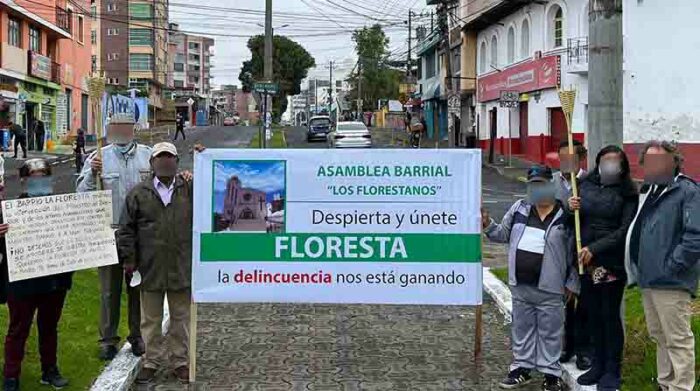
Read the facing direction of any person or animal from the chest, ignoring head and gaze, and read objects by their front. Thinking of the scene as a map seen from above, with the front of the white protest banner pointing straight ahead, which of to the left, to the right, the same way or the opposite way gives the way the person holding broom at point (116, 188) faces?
the same way

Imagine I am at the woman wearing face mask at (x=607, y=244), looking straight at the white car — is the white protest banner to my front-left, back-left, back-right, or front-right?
front-left

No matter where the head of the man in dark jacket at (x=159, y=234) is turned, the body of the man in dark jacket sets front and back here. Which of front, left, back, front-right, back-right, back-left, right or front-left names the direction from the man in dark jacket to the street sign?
back

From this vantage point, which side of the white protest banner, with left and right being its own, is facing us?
front

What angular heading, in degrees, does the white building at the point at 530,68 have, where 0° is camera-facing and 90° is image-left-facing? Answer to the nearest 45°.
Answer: approximately 45°

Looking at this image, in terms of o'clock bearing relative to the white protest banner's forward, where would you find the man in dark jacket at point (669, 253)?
The man in dark jacket is roughly at 10 o'clock from the white protest banner.

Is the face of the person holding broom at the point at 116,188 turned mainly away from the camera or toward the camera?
toward the camera

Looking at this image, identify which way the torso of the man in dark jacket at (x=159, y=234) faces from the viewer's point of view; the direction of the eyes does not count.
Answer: toward the camera

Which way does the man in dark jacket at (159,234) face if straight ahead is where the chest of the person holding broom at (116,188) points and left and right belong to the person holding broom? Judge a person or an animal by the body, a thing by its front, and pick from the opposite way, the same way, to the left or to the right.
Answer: the same way

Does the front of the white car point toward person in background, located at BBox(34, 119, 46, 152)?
no

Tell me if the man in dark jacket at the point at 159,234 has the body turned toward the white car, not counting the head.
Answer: no
